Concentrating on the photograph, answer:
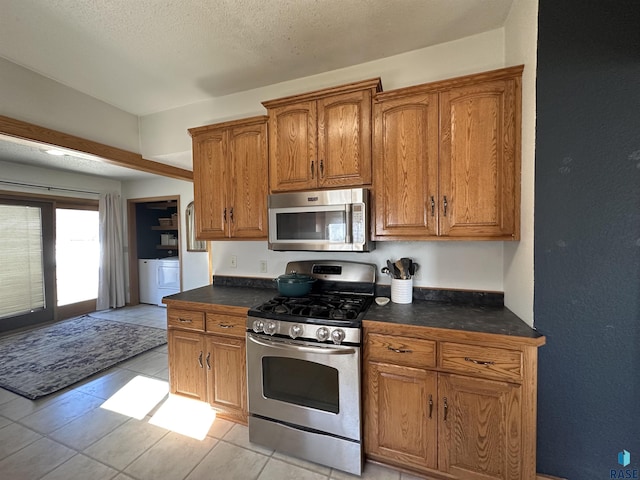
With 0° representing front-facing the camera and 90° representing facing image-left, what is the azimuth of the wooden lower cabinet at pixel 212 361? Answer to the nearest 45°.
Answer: approximately 45°

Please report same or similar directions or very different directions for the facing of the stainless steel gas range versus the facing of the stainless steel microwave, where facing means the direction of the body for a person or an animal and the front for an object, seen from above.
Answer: same or similar directions

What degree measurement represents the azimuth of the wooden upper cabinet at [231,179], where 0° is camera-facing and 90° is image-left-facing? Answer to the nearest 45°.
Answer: approximately 45°

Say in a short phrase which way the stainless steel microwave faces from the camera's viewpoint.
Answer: facing the viewer and to the left of the viewer

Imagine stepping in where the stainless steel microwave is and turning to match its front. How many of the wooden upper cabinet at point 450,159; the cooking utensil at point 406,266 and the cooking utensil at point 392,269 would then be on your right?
0

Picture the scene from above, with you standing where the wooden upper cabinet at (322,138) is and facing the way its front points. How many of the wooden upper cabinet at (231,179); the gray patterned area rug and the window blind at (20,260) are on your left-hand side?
0

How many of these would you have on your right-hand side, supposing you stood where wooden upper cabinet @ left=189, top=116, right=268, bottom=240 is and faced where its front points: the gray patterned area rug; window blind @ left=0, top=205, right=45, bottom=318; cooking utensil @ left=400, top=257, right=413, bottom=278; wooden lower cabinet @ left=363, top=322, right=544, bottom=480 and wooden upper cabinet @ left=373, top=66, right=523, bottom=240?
2

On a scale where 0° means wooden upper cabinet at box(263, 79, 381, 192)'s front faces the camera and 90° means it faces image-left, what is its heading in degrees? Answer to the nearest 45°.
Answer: approximately 45°

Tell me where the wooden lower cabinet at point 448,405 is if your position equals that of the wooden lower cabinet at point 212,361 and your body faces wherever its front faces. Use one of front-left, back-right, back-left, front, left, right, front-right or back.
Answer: left

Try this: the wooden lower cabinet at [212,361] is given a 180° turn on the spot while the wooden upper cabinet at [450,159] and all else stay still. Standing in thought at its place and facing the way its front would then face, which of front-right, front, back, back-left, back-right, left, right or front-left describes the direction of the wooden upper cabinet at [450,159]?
right

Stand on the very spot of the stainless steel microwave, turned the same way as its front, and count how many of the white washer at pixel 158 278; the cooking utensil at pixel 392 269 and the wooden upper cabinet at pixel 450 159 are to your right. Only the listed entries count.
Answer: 1

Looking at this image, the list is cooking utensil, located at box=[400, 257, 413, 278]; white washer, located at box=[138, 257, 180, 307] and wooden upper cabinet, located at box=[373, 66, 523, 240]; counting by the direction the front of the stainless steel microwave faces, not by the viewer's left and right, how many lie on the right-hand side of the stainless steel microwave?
1

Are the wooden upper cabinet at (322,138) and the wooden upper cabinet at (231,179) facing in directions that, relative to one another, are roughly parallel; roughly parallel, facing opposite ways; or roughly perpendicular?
roughly parallel

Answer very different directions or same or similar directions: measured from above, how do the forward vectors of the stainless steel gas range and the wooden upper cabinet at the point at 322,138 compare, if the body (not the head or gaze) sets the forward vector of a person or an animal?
same or similar directions

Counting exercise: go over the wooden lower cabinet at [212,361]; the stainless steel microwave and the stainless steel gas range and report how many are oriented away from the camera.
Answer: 0
